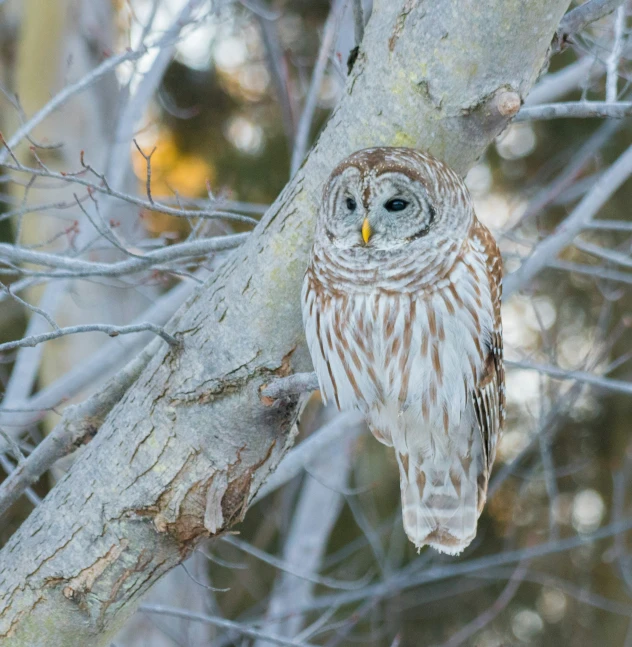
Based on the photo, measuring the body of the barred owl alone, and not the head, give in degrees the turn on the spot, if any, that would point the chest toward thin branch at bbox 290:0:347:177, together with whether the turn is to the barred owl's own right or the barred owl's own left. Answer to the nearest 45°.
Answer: approximately 135° to the barred owl's own right

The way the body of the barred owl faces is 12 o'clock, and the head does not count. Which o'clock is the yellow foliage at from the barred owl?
The yellow foliage is roughly at 4 o'clock from the barred owl.

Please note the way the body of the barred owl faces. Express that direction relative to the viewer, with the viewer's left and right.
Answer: facing the viewer and to the left of the viewer

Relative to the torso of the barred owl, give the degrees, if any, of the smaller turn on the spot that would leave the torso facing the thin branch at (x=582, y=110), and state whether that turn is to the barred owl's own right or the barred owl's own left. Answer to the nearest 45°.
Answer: approximately 135° to the barred owl's own left

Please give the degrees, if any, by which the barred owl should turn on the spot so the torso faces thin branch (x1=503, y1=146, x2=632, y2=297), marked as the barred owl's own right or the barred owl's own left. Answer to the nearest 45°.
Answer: approximately 180°

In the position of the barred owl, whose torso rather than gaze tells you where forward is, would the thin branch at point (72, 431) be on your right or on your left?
on your right

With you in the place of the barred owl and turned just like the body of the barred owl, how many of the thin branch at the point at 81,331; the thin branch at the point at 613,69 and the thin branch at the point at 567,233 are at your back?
2
